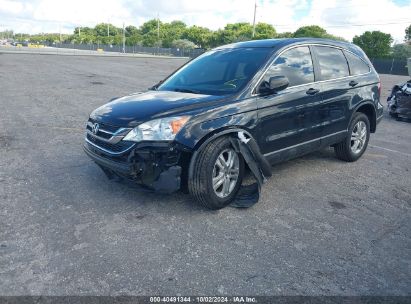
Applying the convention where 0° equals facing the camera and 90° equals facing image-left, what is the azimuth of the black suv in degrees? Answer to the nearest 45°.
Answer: approximately 45°
